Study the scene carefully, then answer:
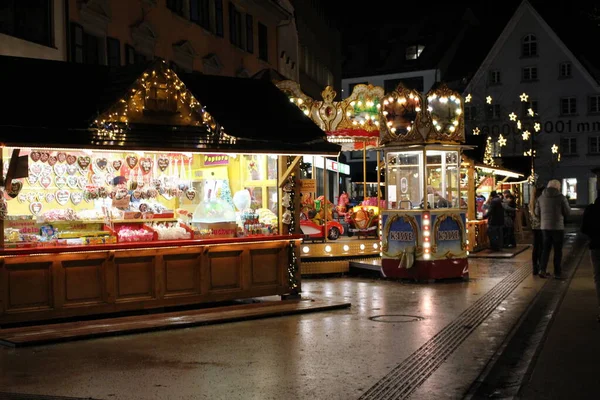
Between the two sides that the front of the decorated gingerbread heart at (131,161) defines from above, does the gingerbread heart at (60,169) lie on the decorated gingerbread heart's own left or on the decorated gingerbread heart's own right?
on the decorated gingerbread heart's own right

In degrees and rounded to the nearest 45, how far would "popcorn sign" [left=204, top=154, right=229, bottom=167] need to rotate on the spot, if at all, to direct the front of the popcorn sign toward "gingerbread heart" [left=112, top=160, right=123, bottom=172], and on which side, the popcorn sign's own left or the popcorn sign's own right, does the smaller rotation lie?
approximately 45° to the popcorn sign's own right

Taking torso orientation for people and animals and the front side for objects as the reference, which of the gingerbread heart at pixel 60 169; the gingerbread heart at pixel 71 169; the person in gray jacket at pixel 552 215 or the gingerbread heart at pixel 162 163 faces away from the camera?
the person in gray jacket

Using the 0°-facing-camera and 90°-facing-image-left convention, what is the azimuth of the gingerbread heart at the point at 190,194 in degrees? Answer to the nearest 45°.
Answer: approximately 0°

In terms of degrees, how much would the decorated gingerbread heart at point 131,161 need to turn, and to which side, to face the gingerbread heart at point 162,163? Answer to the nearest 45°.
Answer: approximately 135° to its left

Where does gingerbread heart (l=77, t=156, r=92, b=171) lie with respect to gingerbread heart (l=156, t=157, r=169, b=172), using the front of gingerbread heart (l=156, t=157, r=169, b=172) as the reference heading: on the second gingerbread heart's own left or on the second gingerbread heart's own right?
on the second gingerbread heart's own right
